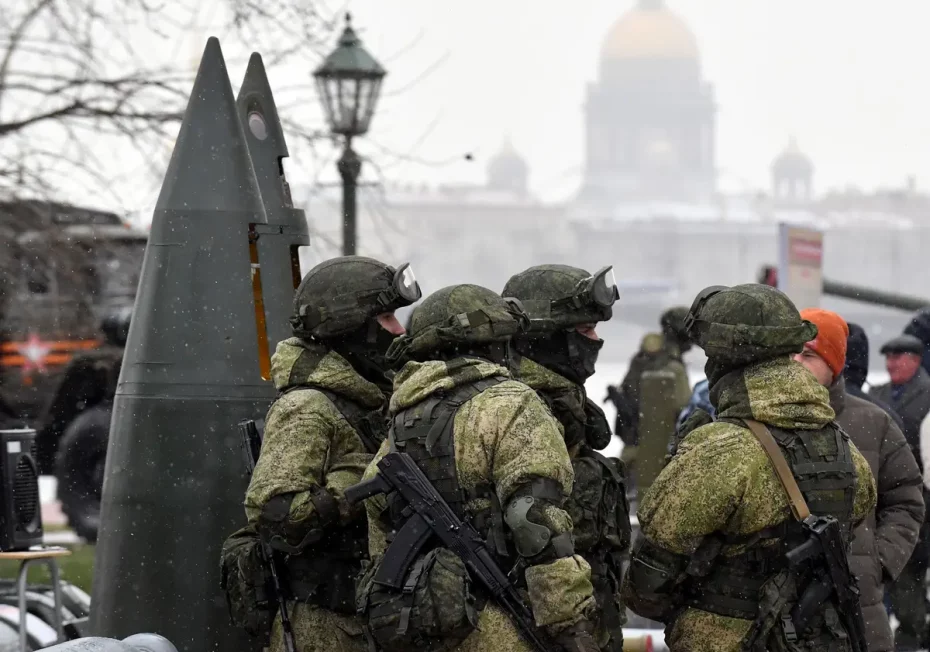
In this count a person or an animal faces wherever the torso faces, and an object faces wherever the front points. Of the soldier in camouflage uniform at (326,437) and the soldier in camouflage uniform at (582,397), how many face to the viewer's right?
2

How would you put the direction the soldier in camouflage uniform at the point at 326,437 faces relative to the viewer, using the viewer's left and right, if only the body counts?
facing to the right of the viewer

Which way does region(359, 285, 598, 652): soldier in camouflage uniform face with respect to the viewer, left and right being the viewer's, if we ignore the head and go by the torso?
facing away from the viewer and to the right of the viewer

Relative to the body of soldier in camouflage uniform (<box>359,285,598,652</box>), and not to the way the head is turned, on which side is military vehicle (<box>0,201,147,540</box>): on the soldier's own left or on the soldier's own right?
on the soldier's own left

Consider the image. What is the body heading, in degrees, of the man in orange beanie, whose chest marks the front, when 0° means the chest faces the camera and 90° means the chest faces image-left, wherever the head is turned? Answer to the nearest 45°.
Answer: approximately 90°

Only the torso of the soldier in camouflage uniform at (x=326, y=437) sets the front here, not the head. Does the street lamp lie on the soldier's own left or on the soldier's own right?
on the soldier's own left

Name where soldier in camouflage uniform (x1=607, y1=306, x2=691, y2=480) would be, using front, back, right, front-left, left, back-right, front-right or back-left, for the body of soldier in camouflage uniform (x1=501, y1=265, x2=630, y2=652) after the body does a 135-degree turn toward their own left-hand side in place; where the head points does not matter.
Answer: front-right

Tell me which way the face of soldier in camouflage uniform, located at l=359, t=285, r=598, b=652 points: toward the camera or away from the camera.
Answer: away from the camera

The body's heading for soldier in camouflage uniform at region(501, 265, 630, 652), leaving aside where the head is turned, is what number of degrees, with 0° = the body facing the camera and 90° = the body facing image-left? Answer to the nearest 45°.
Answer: approximately 270°
